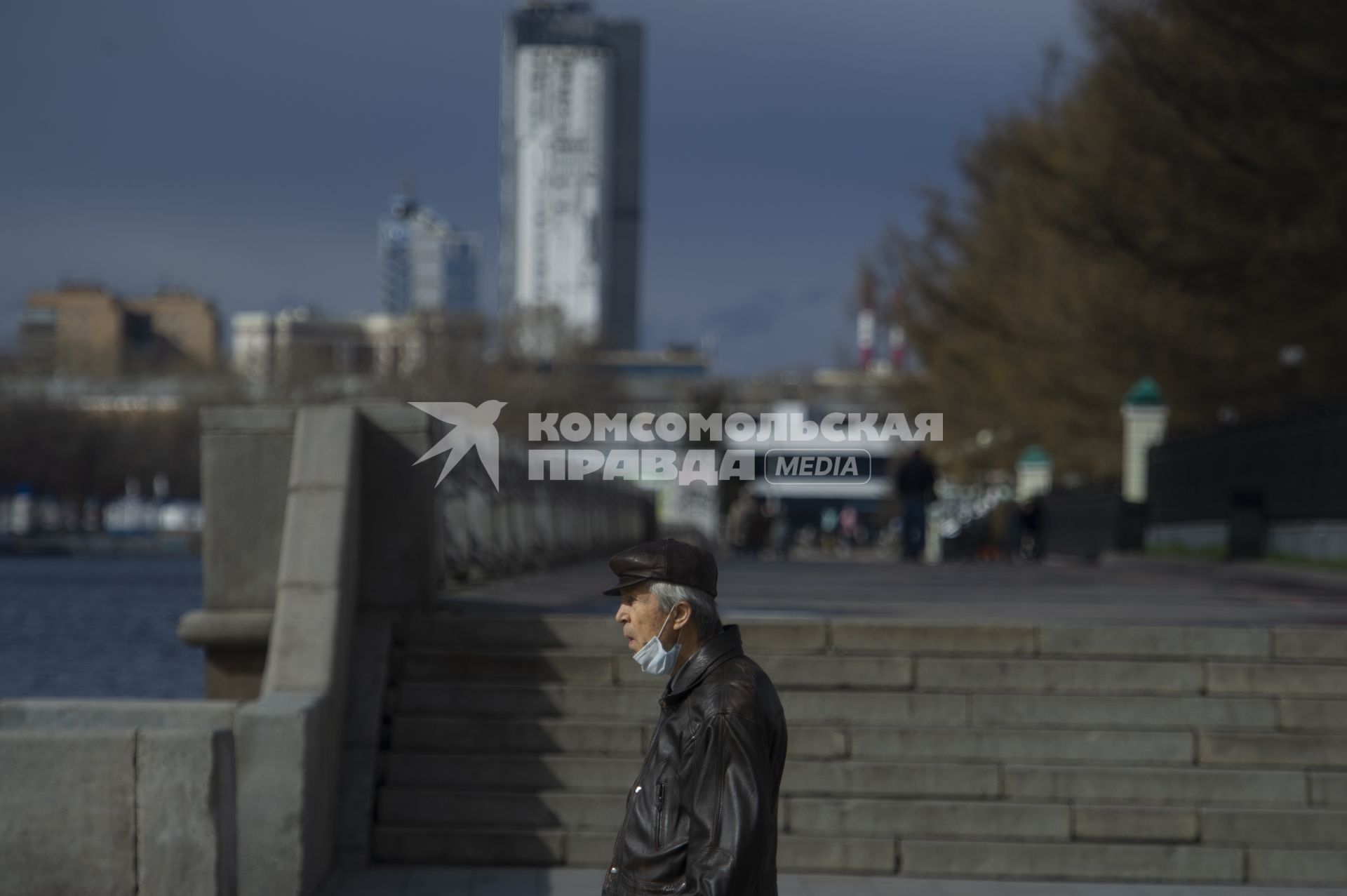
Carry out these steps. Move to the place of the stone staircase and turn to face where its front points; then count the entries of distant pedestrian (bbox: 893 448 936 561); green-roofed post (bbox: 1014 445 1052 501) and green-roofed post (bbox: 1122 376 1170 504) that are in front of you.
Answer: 0

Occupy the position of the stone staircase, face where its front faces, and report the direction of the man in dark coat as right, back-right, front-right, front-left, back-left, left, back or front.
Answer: front

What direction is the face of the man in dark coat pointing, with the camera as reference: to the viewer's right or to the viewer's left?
to the viewer's left

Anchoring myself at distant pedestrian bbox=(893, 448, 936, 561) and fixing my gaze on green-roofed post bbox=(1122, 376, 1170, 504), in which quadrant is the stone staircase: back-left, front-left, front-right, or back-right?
back-right

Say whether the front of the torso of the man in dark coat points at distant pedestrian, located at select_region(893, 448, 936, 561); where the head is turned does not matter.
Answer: no

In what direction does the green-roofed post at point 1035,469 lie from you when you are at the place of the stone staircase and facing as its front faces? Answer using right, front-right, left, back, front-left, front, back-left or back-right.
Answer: back

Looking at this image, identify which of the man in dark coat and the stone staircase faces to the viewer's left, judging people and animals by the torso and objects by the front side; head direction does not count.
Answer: the man in dark coat

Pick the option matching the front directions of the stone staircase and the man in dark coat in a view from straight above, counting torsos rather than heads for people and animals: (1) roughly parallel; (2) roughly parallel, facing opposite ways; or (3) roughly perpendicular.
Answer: roughly perpendicular

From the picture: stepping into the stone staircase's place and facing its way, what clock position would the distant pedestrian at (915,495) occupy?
The distant pedestrian is roughly at 6 o'clock from the stone staircase.

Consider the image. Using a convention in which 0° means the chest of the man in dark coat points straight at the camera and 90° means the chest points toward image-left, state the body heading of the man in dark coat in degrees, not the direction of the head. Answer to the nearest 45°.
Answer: approximately 90°

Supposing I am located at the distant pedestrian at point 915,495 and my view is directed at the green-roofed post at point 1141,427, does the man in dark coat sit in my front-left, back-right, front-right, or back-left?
back-right

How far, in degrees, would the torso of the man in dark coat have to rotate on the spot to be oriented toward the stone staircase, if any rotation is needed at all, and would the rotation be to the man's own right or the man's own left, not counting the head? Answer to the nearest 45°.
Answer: approximately 90° to the man's own right

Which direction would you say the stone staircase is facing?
toward the camera

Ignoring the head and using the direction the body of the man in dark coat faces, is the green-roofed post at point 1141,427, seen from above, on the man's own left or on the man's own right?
on the man's own right

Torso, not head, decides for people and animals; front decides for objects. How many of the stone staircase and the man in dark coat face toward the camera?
1
